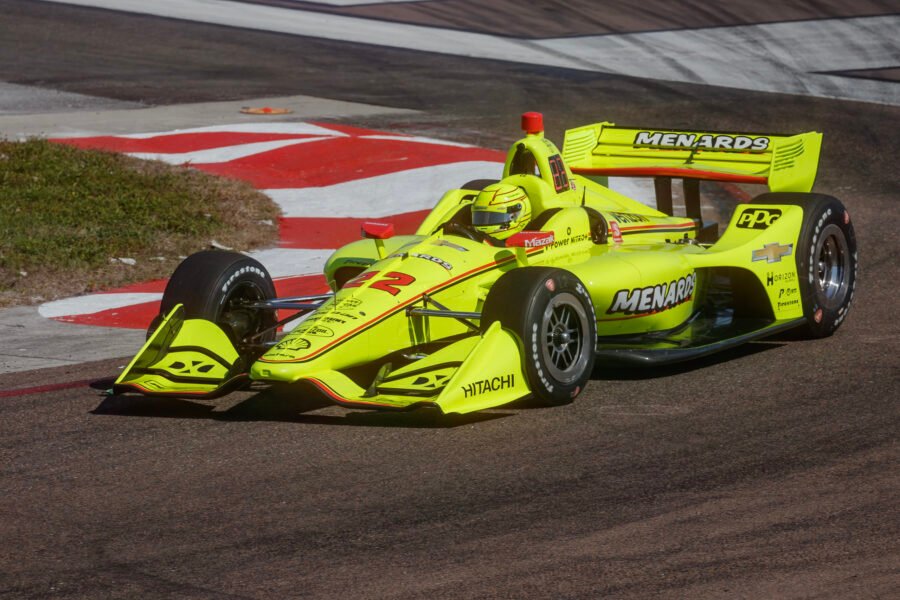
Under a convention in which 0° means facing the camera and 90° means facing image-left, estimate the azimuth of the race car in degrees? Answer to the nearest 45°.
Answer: approximately 45°
